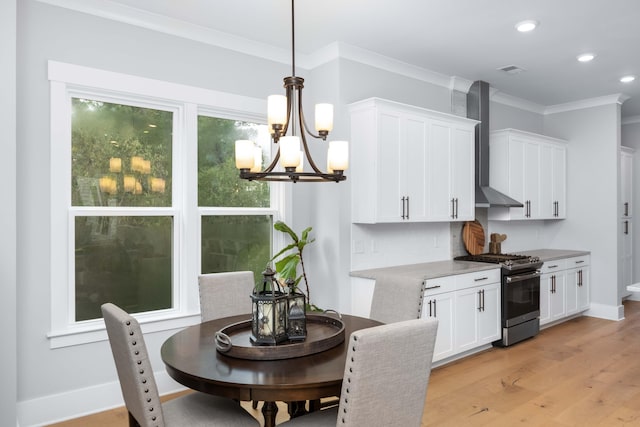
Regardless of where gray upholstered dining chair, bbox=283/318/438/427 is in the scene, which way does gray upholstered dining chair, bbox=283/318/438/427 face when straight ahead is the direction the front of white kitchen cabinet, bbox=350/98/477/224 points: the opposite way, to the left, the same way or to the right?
the opposite way

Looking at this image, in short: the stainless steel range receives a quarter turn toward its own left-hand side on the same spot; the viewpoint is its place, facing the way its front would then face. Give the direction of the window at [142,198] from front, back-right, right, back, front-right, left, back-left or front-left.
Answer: back

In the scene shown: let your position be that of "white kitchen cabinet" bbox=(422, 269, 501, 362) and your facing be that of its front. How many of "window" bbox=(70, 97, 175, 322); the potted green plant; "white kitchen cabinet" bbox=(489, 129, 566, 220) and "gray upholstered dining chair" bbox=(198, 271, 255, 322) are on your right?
3

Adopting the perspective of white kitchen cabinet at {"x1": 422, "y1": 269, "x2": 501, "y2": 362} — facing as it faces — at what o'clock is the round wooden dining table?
The round wooden dining table is roughly at 2 o'clock from the white kitchen cabinet.

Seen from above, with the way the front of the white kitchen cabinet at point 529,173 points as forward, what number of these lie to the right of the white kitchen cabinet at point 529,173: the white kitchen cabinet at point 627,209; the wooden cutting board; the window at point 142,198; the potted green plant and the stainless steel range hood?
4

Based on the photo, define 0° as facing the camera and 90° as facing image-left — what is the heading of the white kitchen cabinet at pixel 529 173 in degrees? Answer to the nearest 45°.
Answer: approximately 315°

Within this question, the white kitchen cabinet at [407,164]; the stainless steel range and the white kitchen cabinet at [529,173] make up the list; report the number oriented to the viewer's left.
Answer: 0

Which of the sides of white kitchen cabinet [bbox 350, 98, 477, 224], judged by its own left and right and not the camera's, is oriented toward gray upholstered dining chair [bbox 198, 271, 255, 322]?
right

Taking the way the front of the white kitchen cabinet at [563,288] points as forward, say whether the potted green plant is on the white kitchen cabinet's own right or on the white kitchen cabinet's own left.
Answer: on the white kitchen cabinet's own right

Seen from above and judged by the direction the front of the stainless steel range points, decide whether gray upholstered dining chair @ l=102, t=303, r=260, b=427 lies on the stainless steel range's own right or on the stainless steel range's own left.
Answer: on the stainless steel range's own right

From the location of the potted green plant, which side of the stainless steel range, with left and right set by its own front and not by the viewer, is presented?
right

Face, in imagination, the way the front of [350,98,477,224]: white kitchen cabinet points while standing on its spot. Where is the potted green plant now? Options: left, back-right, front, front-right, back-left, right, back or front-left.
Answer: right

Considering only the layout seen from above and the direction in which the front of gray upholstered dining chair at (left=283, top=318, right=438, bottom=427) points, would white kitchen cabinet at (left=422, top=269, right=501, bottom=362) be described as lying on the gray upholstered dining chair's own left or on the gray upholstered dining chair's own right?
on the gray upholstered dining chair's own right

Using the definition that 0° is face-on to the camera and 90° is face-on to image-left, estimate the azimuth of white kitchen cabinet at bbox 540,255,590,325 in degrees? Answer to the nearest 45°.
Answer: approximately 315°
